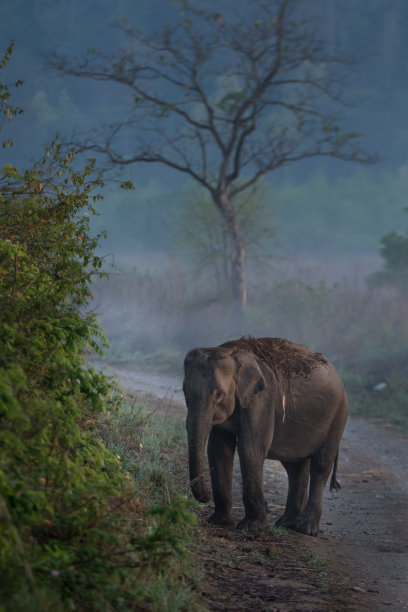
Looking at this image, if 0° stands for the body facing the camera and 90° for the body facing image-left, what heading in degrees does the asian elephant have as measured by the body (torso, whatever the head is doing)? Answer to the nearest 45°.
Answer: approximately 45°
